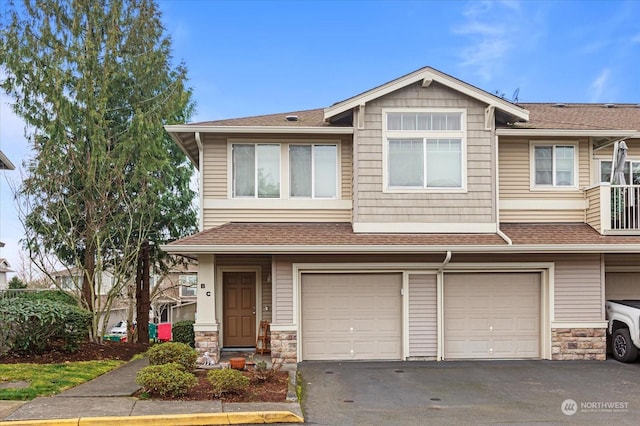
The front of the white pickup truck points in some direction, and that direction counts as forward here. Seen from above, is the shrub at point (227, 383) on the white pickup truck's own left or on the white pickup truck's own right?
on the white pickup truck's own right

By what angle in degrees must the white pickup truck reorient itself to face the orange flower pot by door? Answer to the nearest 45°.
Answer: approximately 90° to its right

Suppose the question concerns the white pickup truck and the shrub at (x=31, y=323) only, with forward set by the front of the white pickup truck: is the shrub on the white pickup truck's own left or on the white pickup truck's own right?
on the white pickup truck's own right

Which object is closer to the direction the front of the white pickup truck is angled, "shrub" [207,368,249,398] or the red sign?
the shrub

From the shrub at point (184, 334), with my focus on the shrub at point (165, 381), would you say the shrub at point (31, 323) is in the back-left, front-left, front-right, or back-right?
front-right

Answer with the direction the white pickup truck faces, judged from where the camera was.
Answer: facing the viewer and to the right of the viewer
